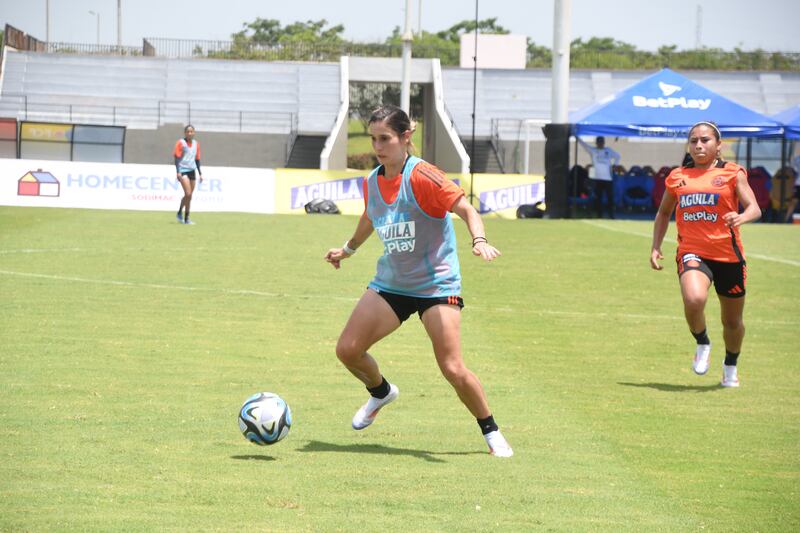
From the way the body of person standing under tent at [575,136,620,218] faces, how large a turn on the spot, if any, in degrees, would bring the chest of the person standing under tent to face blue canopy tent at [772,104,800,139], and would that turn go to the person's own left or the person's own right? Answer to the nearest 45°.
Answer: approximately 90° to the person's own left

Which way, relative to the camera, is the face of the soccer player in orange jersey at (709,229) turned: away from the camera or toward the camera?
toward the camera

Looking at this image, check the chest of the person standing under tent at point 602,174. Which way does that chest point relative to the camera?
toward the camera

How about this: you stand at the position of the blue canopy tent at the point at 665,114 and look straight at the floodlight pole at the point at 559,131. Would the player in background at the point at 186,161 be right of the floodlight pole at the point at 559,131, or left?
left

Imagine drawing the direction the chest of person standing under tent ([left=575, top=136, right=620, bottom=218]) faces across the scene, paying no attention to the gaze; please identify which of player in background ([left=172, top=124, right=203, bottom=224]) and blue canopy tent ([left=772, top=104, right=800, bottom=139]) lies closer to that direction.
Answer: the player in background

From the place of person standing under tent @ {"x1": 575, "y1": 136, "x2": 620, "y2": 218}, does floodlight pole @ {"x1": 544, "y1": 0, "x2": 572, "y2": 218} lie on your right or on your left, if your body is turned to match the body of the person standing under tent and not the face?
on your right

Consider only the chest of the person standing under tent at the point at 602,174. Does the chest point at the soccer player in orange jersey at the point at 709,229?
yes

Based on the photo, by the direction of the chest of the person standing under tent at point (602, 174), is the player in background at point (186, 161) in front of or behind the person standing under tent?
in front

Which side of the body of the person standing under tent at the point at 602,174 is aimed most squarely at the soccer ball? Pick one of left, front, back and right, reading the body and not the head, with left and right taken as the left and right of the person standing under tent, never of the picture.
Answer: front
